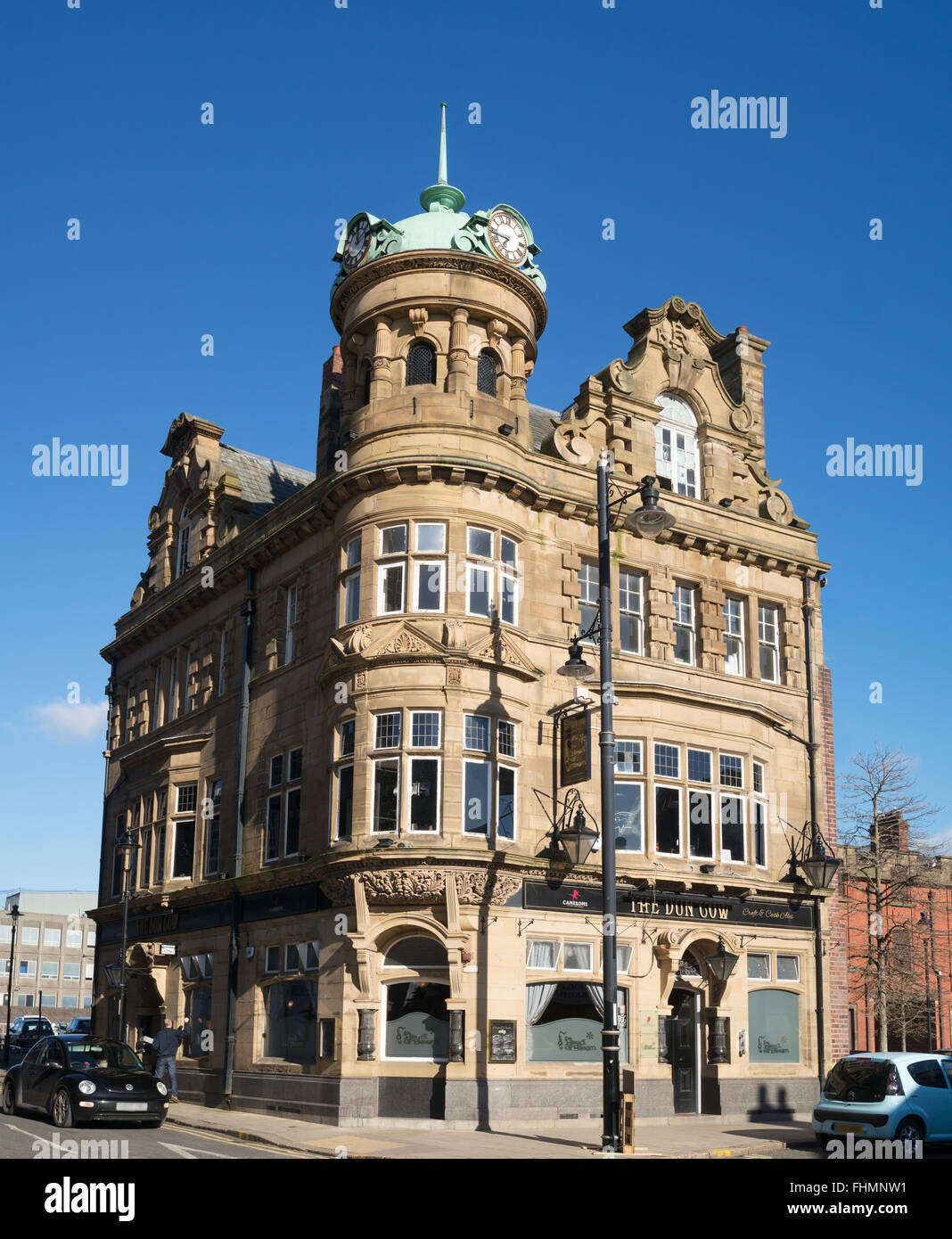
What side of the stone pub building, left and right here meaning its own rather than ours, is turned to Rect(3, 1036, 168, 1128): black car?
right

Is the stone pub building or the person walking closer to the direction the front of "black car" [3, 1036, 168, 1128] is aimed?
the stone pub building
